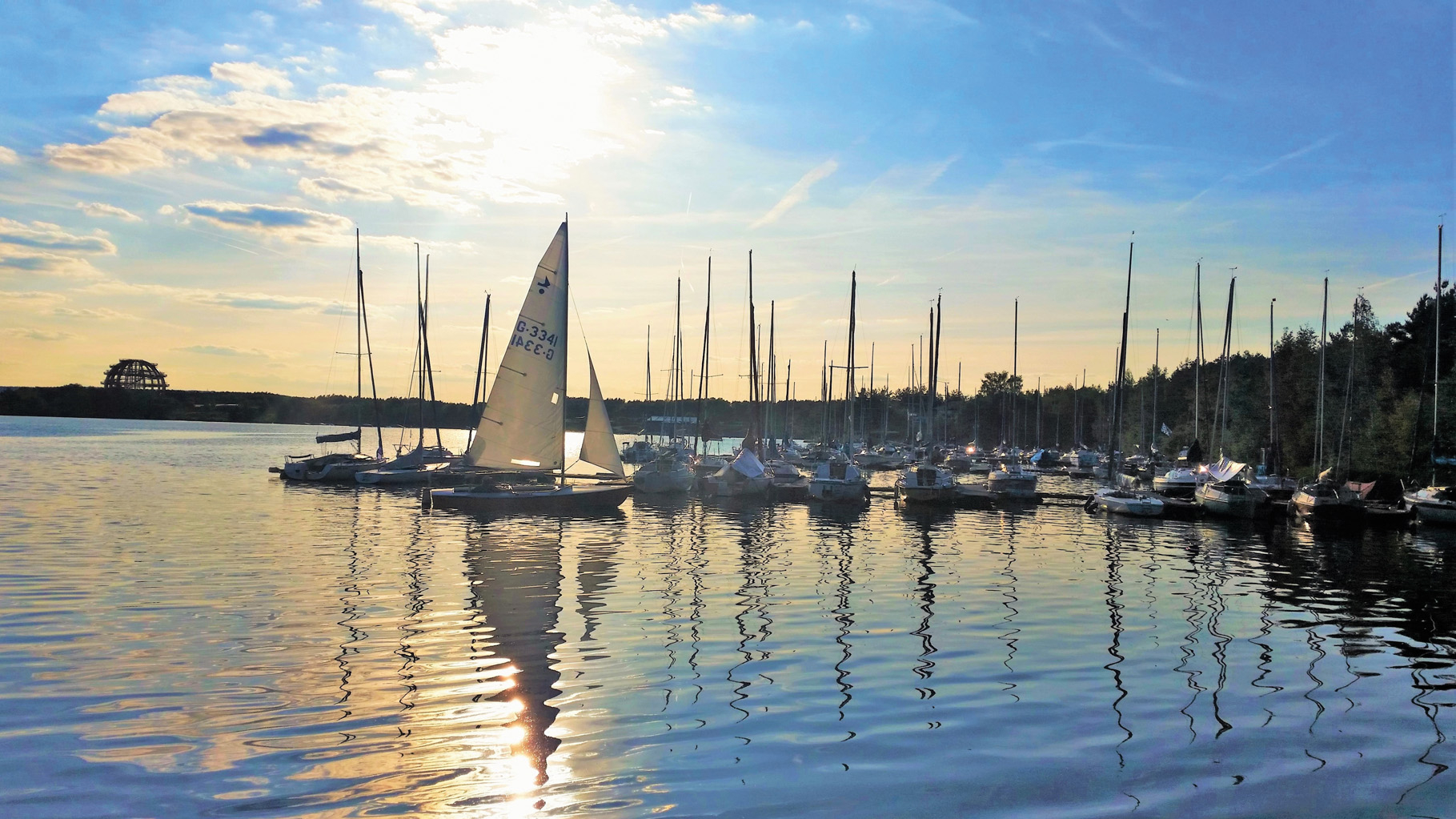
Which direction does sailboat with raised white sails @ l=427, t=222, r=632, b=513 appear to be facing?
to the viewer's right
